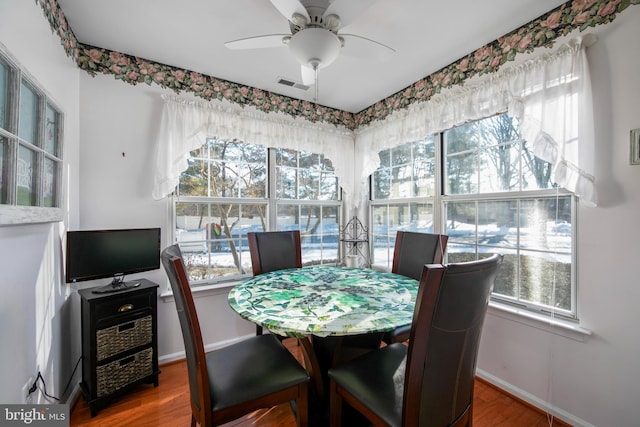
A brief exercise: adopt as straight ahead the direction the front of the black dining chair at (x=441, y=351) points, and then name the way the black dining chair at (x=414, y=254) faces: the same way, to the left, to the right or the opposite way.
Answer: to the left

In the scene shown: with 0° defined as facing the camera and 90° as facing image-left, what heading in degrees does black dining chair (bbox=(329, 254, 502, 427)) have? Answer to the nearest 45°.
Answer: approximately 135°

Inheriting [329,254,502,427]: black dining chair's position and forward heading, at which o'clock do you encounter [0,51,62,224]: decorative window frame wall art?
The decorative window frame wall art is roughly at 10 o'clock from the black dining chair.

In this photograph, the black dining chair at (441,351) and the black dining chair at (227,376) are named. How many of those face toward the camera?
0

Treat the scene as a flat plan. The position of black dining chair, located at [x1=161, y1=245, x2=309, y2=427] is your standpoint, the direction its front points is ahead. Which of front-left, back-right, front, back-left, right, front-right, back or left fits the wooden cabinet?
left

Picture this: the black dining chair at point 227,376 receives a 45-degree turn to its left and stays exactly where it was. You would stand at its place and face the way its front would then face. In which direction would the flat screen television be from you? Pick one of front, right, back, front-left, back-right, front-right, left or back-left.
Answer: front-left

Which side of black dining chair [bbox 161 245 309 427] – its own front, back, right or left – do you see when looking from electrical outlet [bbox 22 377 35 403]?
back

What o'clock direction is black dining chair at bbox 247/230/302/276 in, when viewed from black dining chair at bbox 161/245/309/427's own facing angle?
black dining chair at bbox 247/230/302/276 is roughly at 11 o'clock from black dining chair at bbox 161/245/309/427.

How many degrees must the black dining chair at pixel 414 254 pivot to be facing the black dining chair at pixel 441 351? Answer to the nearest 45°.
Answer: approximately 45° to its left

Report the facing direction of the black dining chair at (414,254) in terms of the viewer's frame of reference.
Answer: facing the viewer and to the left of the viewer

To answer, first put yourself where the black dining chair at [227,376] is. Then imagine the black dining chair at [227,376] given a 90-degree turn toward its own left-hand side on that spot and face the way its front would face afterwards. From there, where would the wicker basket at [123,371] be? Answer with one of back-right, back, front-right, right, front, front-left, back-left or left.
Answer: front

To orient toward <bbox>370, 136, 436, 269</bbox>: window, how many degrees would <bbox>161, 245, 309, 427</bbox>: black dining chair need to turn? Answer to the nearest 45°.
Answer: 0° — it already faces it

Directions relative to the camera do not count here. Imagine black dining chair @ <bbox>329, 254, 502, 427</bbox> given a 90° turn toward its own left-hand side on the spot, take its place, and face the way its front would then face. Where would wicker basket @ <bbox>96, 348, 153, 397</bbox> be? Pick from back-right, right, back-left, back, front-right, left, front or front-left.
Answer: front-right

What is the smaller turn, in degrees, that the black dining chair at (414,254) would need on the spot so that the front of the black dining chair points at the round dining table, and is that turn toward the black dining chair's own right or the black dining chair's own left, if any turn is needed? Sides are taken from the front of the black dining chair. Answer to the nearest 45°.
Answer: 0° — it already faces it

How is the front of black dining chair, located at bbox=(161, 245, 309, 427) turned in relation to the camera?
facing away from the viewer and to the right of the viewer

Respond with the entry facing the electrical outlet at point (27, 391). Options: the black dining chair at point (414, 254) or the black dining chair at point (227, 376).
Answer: the black dining chair at point (414, 254)

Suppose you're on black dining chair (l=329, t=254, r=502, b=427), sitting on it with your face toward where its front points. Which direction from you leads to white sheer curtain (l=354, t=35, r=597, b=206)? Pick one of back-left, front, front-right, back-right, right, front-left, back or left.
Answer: right

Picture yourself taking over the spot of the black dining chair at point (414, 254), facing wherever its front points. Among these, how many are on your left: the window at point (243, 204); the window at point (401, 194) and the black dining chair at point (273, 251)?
0
